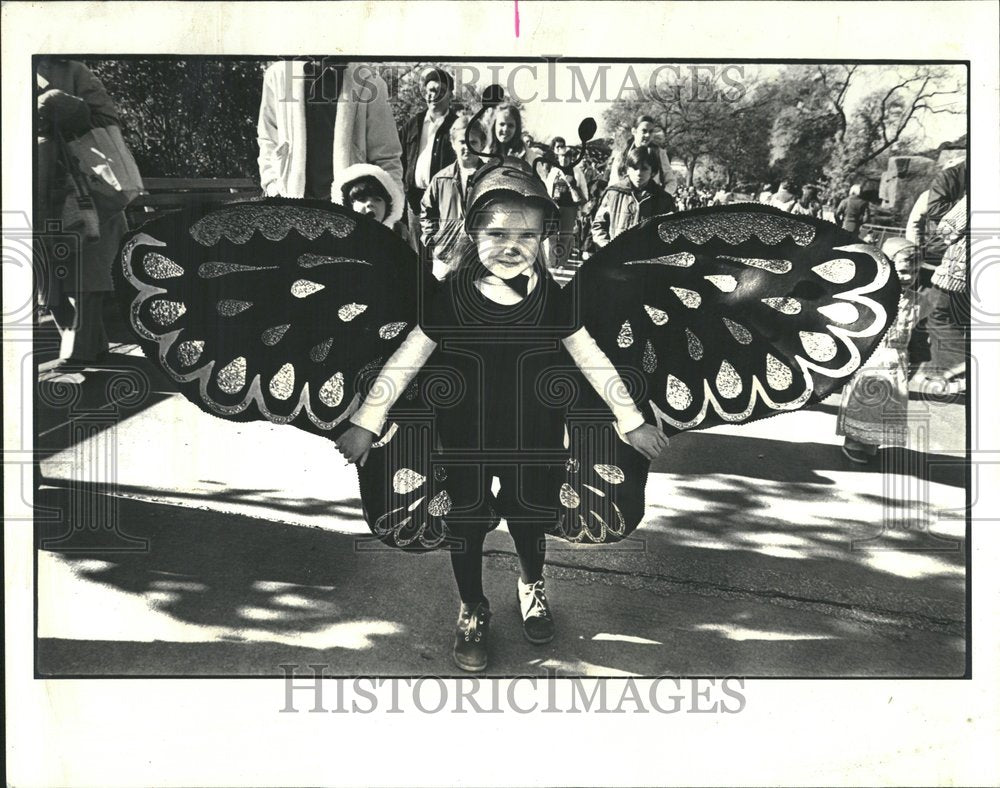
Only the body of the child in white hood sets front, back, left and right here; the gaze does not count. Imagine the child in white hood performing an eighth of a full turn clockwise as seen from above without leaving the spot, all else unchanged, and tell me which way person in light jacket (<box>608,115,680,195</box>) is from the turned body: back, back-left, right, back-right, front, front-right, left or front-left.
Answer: back-left

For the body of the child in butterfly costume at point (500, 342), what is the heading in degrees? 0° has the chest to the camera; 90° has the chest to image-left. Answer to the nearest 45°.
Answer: approximately 0°

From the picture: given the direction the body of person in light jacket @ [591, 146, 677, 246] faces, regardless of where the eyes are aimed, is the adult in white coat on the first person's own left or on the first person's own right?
on the first person's own right

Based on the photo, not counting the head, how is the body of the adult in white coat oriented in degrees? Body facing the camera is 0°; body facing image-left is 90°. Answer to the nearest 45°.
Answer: approximately 0°
